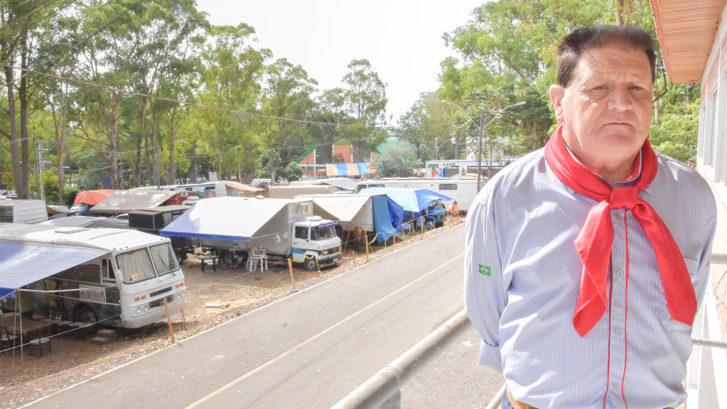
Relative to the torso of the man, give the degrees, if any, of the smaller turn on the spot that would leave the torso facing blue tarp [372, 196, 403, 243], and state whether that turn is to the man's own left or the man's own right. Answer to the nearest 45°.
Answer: approximately 135° to the man's own right

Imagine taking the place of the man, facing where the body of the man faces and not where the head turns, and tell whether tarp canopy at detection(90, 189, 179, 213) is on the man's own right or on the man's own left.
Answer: on the man's own right

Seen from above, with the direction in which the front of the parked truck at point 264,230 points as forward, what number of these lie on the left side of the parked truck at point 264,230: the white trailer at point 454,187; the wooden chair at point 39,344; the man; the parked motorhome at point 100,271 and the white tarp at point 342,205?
2

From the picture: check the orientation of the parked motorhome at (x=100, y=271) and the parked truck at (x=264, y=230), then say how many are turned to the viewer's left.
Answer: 0

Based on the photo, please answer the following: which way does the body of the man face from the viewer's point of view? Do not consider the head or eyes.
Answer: toward the camera

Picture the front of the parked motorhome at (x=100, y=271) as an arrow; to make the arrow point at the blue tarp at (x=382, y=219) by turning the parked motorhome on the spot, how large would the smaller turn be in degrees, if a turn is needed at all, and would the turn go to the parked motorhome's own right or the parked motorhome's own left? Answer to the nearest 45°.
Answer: approximately 90° to the parked motorhome's own left

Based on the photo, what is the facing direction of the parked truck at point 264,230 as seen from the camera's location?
facing the viewer and to the right of the viewer

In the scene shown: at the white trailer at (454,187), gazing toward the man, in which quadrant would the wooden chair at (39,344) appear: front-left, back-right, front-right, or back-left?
front-right

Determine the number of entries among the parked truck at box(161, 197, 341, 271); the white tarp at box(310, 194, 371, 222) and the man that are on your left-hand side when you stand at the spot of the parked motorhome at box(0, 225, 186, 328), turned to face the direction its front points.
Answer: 2

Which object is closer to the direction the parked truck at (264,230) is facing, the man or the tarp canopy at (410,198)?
the man

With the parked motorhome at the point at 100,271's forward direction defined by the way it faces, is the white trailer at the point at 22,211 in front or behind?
behind

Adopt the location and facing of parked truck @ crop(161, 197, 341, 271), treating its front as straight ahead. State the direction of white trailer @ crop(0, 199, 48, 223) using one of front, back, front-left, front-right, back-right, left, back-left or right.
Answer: back

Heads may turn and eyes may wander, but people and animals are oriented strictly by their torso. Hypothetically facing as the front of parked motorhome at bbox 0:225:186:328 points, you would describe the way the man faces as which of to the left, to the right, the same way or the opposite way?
to the right

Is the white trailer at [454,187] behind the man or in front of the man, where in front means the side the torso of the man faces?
behind

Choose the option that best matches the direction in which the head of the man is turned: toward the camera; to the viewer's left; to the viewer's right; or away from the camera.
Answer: toward the camera

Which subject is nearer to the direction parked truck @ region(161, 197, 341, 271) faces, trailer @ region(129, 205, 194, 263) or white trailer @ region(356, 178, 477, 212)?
the white trailer

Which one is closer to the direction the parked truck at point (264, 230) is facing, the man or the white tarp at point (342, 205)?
the man

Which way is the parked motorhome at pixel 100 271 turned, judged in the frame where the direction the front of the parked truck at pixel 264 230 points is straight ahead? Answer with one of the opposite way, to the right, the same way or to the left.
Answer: the same way

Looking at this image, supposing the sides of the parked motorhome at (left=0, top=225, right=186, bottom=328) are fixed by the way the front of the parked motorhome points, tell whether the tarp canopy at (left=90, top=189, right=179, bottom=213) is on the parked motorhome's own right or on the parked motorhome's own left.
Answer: on the parked motorhome's own left

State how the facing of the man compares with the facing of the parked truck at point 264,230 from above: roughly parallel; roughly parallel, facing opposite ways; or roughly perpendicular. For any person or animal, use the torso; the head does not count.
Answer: roughly perpendicular
